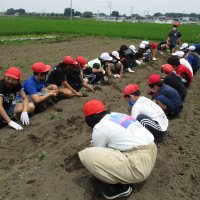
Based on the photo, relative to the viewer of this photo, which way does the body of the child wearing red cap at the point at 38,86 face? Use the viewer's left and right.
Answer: facing to the right of the viewer

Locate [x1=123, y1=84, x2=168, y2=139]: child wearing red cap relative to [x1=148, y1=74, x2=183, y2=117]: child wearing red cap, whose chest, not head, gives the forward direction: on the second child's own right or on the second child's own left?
on the second child's own left

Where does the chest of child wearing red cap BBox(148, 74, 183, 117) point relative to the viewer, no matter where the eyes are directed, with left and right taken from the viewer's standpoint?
facing to the left of the viewer

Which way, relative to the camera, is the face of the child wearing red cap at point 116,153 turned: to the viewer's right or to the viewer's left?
to the viewer's left

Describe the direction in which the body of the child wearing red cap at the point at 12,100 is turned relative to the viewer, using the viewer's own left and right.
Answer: facing the viewer and to the right of the viewer

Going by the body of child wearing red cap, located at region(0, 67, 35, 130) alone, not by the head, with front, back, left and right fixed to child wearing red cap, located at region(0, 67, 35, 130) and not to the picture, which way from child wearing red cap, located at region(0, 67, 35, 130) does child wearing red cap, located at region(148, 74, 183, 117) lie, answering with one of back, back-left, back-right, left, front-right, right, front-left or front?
front-left

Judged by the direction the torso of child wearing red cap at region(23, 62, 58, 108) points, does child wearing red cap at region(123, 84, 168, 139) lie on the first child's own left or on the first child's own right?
on the first child's own right

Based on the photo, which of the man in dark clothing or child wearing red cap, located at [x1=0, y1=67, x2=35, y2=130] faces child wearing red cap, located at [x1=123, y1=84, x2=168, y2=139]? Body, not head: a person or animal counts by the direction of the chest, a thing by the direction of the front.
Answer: child wearing red cap, located at [x1=0, y1=67, x2=35, y2=130]

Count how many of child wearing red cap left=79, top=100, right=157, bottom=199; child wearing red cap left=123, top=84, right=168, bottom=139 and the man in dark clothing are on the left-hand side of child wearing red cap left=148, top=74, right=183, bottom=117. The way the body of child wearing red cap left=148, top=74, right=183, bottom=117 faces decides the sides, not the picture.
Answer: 2

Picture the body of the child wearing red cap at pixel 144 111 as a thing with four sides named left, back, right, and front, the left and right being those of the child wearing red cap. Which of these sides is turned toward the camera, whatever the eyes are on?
left
